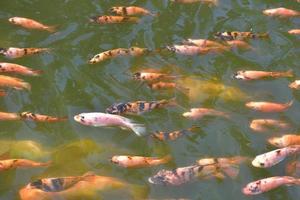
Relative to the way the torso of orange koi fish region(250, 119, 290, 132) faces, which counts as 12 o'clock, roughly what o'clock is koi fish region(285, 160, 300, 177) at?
The koi fish is roughly at 8 o'clock from the orange koi fish.

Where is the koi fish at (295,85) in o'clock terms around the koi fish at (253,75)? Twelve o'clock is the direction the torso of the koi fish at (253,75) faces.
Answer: the koi fish at (295,85) is roughly at 6 o'clock from the koi fish at (253,75).

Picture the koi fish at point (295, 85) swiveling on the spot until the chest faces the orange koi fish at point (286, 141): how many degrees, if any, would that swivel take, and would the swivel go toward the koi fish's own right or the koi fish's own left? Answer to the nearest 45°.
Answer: approximately 90° to the koi fish's own left

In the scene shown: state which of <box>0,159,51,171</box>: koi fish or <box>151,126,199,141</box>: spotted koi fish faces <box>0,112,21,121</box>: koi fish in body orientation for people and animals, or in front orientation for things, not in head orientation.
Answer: the spotted koi fish

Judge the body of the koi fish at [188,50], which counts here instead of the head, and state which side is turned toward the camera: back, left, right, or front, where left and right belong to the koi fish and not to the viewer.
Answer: left

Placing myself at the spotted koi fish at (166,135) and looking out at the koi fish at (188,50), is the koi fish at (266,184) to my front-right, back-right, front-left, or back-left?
back-right

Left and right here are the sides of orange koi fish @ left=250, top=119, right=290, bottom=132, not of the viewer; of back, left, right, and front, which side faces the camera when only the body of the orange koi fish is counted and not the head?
left

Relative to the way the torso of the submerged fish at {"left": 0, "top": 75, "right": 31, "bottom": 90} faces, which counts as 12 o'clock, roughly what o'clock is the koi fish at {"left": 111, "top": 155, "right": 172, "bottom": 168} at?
The koi fish is roughly at 8 o'clock from the submerged fish.

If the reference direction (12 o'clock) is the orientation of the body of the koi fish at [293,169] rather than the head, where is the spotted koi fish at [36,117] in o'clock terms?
The spotted koi fish is roughly at 12 o'clock from the koi fish.

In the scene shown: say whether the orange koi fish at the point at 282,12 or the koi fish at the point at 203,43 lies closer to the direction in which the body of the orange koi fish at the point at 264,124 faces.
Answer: the koi fish
